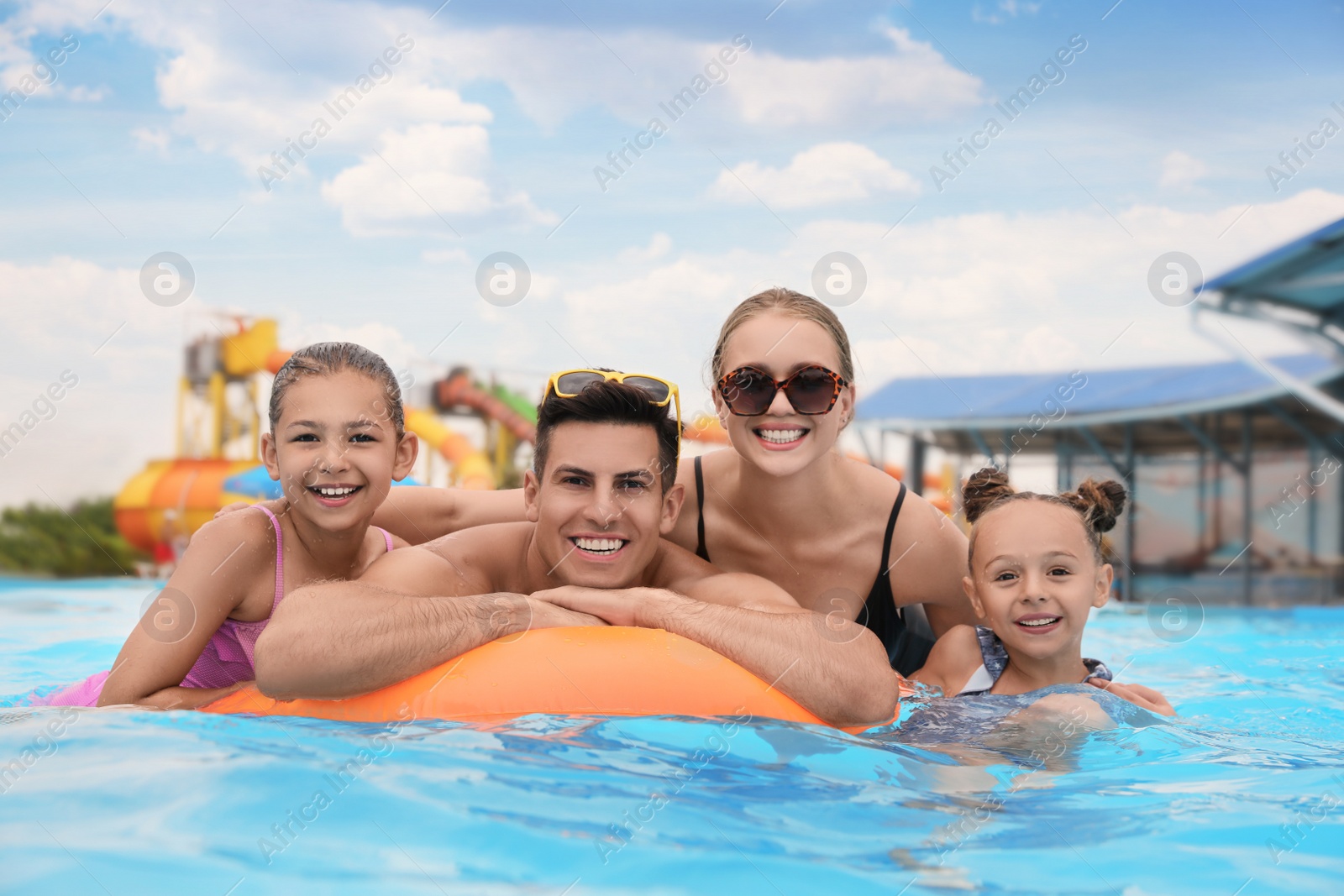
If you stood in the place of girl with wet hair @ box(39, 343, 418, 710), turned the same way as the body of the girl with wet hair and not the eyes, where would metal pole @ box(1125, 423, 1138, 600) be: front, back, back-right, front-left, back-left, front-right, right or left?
left

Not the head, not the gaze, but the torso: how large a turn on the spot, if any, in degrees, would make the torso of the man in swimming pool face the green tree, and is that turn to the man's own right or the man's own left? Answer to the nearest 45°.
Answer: approximately 135° to the man's own right

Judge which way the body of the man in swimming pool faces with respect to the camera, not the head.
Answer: toward the camera

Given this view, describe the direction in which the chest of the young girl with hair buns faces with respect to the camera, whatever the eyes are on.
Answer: toward the camera

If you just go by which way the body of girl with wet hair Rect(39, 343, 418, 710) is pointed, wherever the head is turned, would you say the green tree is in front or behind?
behind

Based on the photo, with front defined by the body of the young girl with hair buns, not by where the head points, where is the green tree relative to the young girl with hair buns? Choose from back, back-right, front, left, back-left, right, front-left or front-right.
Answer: back-right

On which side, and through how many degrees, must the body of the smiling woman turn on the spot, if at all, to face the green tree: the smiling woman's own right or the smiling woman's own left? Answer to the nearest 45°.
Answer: approximately 135° to the smiling woman's own right

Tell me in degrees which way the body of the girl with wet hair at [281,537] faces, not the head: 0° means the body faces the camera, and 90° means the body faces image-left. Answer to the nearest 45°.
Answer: approximately 315°

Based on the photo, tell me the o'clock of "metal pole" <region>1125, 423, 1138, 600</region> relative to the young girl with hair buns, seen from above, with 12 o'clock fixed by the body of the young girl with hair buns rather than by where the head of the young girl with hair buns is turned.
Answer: The metal pole is roughly at 6 o'clock from the young girl with hair buns.

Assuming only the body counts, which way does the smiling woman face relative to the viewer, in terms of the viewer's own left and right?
facing the viewer

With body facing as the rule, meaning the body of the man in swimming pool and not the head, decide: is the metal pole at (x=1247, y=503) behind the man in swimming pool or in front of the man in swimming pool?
behind

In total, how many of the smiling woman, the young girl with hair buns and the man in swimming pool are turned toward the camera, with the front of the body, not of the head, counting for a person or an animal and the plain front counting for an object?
3

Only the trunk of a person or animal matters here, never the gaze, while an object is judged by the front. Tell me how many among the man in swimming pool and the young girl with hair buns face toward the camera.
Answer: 2
